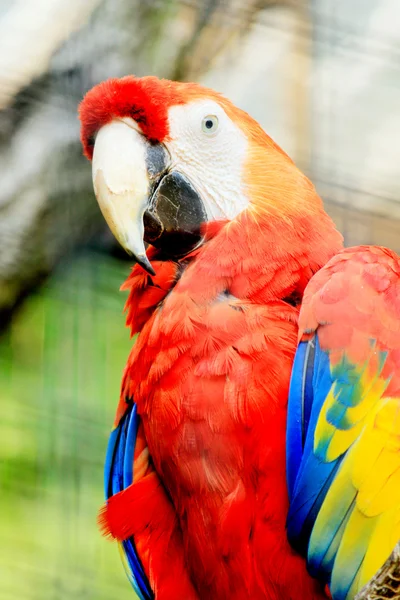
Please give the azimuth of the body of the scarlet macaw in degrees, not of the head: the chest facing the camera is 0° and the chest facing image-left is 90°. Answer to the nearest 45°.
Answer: approximately 45°
